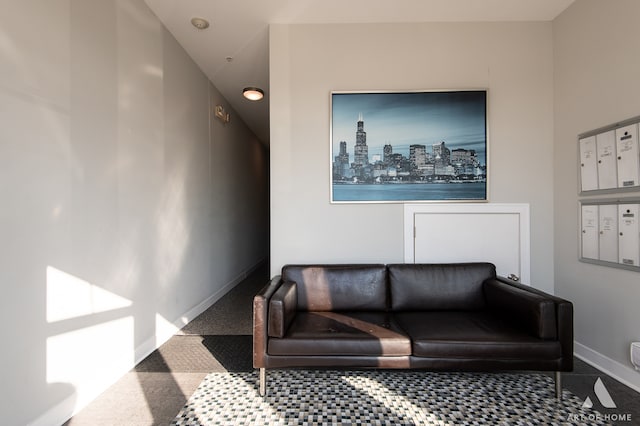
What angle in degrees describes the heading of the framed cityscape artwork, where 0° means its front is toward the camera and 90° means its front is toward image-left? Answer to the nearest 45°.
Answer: approximately 0°

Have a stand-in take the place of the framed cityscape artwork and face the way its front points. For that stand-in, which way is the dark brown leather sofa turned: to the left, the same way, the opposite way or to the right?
the same way

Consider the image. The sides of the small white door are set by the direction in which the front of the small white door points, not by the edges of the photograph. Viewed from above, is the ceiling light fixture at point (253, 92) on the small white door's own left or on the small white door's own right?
on the small white door's own right

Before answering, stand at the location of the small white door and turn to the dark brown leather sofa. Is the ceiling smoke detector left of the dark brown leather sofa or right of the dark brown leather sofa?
right

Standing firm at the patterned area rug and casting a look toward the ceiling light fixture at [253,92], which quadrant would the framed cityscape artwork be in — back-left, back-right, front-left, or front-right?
front-right

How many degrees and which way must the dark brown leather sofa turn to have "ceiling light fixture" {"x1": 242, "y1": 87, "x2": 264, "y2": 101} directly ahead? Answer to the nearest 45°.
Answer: approximately 135° to its right

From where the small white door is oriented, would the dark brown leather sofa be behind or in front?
in front

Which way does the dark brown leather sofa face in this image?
toward the camera

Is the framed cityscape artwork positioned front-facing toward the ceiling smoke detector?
no

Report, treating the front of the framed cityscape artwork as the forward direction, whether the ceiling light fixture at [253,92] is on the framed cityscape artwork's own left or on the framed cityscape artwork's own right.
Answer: on the framed cityscape artwork's own right
